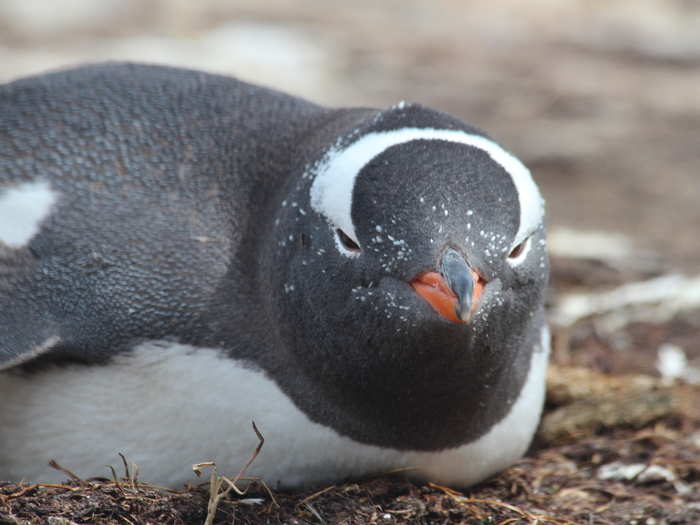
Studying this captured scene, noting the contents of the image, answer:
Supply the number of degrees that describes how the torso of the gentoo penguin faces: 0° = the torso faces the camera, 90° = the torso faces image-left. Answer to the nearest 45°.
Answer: approximately 315°
